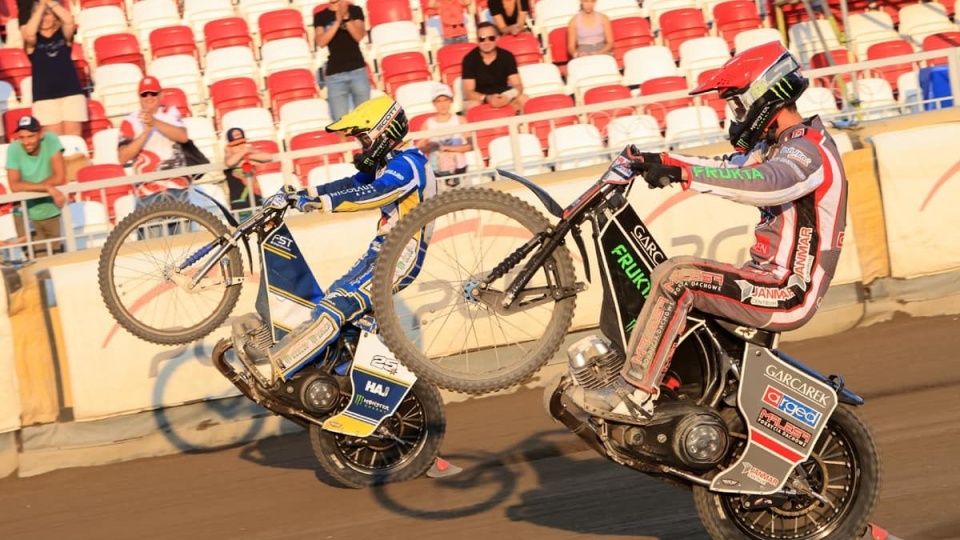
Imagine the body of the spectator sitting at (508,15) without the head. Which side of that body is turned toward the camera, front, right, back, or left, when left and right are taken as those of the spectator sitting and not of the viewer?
front

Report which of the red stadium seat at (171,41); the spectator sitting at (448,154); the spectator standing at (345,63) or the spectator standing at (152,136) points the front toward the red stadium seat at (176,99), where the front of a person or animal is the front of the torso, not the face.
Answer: the red stadium seat at (171,41)

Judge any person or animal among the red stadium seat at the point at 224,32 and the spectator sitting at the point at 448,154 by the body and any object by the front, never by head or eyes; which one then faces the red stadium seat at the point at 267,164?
the red stadium seat at the point at 224,32

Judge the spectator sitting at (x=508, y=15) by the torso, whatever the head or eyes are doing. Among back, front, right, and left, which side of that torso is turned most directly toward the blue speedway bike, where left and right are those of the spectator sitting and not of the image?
front

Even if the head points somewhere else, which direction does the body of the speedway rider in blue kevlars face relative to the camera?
to the viewer's left

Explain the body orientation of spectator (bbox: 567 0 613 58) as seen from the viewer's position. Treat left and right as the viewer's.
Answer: facing the viewer

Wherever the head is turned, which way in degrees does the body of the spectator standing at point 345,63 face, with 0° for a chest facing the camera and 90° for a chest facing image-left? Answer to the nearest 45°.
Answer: approximately 0°

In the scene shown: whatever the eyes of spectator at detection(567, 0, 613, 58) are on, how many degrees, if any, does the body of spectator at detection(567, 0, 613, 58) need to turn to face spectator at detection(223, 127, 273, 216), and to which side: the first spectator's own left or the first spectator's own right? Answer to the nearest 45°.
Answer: approximately 45° to the first spectator's own right

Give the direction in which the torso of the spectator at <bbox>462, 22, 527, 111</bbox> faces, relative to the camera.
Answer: toward the camera

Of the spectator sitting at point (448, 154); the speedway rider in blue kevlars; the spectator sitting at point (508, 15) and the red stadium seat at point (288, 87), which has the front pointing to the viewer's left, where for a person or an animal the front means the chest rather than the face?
the speedway rider in blue kevlars

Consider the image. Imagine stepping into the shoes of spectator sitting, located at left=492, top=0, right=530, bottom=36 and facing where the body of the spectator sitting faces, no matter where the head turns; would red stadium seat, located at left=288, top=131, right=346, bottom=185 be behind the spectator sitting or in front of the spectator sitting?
in front

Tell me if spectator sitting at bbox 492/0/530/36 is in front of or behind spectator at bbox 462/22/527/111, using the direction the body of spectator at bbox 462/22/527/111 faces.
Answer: behind

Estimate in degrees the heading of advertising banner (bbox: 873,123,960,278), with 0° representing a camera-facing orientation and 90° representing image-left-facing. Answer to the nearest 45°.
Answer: approximately 0°

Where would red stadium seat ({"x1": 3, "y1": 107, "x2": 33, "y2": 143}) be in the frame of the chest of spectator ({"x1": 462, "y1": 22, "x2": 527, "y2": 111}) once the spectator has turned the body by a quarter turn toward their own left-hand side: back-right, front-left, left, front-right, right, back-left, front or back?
back
